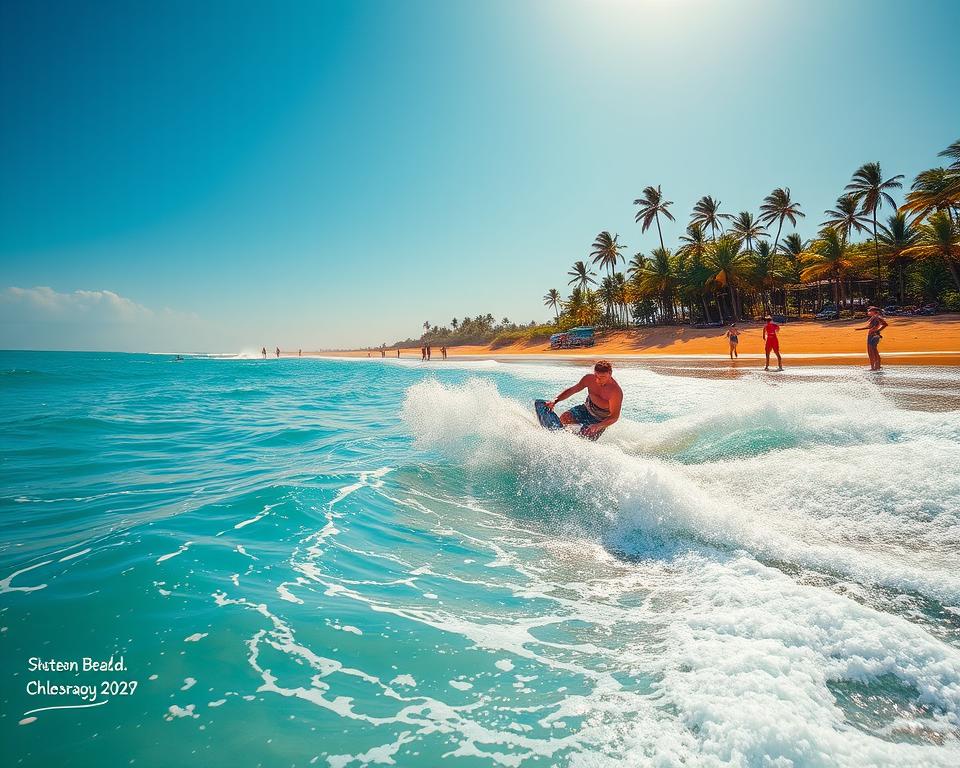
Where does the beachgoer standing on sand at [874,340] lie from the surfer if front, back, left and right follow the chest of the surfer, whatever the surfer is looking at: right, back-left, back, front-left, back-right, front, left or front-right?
back

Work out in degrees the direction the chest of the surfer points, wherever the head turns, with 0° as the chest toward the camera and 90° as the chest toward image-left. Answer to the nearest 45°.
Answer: approximately 45°

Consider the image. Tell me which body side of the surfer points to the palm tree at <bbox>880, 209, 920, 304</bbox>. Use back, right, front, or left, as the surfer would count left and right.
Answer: back

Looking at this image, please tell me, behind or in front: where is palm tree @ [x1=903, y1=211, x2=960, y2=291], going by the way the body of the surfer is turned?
behind

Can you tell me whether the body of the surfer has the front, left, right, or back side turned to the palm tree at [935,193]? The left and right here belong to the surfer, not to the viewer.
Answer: back

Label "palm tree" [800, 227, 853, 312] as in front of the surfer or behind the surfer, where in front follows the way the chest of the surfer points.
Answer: behind
